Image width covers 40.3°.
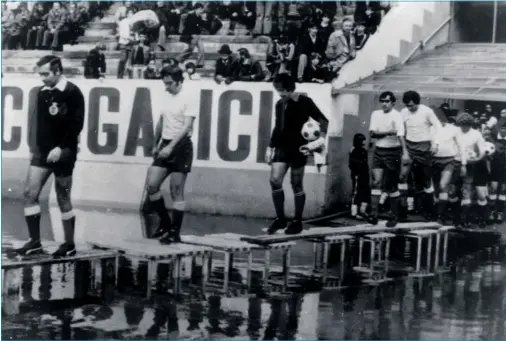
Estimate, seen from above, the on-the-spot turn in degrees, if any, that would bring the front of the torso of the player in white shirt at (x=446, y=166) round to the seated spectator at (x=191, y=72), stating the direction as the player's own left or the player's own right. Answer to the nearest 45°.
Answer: approximately 45° to the player's own right

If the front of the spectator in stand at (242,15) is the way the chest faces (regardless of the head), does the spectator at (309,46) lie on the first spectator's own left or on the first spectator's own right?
on the first spectator's own left

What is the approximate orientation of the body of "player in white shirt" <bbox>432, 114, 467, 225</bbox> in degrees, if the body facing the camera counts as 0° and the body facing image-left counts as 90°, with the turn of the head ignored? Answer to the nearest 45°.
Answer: approximately 45°

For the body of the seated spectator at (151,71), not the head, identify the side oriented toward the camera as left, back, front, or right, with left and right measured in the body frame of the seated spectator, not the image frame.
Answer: front

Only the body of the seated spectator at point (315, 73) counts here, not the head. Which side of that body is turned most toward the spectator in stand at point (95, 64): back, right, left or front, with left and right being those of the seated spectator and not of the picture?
right

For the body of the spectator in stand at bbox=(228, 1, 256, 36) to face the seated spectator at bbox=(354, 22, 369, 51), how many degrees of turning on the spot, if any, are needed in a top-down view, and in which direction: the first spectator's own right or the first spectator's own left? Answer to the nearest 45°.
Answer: approximately 90° to the first spectator's own left

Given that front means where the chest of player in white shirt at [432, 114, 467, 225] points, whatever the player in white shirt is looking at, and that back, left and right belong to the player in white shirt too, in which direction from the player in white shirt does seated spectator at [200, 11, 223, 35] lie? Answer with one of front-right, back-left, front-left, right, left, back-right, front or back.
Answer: front-right

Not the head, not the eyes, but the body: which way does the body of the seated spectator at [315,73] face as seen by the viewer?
toward the camera

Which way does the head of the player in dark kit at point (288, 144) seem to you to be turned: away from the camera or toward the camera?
toward the camera

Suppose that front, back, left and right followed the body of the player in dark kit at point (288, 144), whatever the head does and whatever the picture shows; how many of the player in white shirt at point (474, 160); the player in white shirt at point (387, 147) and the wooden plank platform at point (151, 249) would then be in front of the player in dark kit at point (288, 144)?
1

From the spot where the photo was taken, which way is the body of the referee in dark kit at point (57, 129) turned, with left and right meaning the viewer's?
facing the viewer and to the left of the viewer
